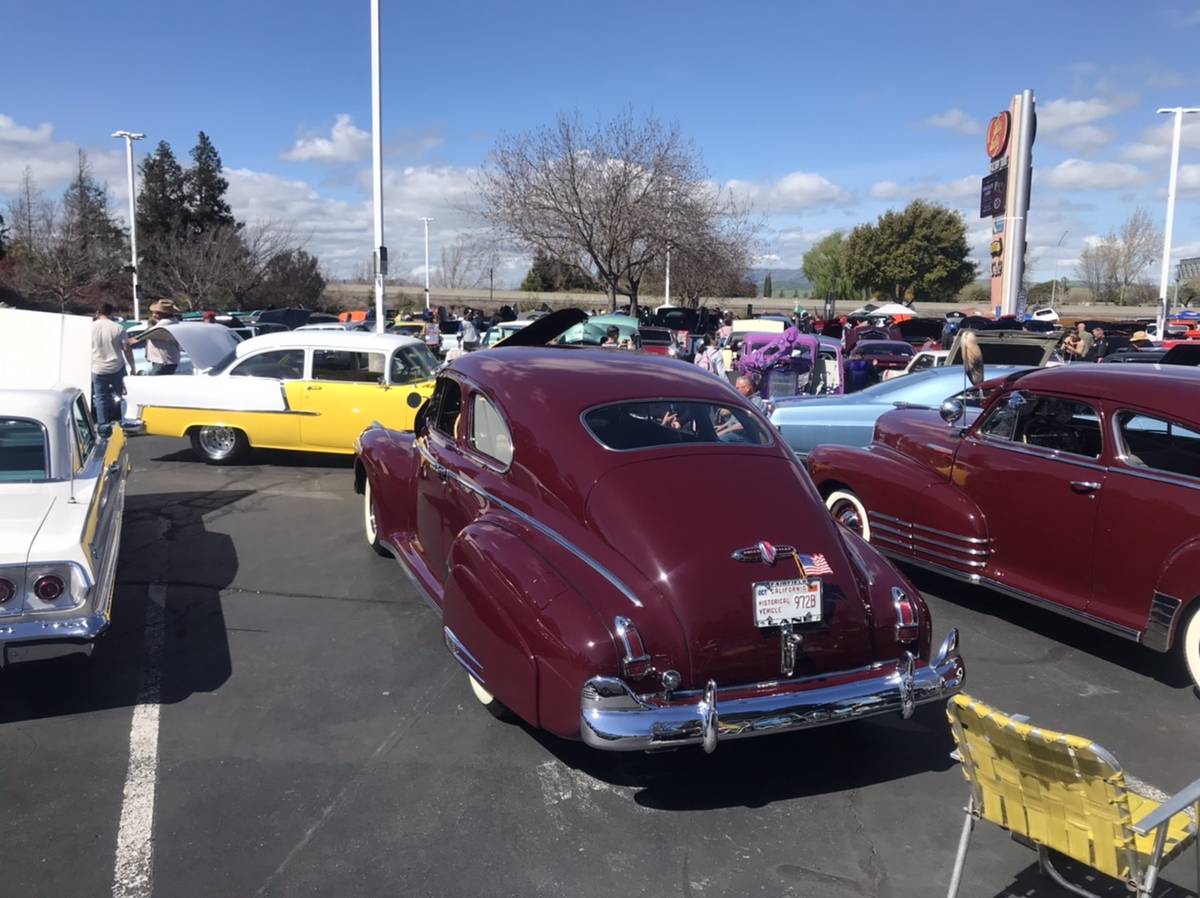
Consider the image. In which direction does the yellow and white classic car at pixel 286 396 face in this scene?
to the viewer's right

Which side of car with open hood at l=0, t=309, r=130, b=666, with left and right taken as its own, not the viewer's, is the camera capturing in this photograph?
back

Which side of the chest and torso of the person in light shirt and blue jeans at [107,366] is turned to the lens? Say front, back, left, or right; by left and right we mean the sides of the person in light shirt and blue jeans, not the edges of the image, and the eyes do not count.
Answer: back

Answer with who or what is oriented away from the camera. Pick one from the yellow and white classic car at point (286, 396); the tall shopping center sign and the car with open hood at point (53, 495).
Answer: the car with open hood

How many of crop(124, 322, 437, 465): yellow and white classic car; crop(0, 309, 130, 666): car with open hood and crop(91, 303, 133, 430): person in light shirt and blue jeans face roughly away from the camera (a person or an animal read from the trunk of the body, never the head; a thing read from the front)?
2

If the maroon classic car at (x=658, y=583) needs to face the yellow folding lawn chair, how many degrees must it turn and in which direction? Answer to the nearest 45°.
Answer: approximately 180°

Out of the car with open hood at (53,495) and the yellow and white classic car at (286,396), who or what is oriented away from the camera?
the car with open hood

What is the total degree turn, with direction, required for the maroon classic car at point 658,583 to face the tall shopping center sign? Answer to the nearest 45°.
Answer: approximately 45° to its right
